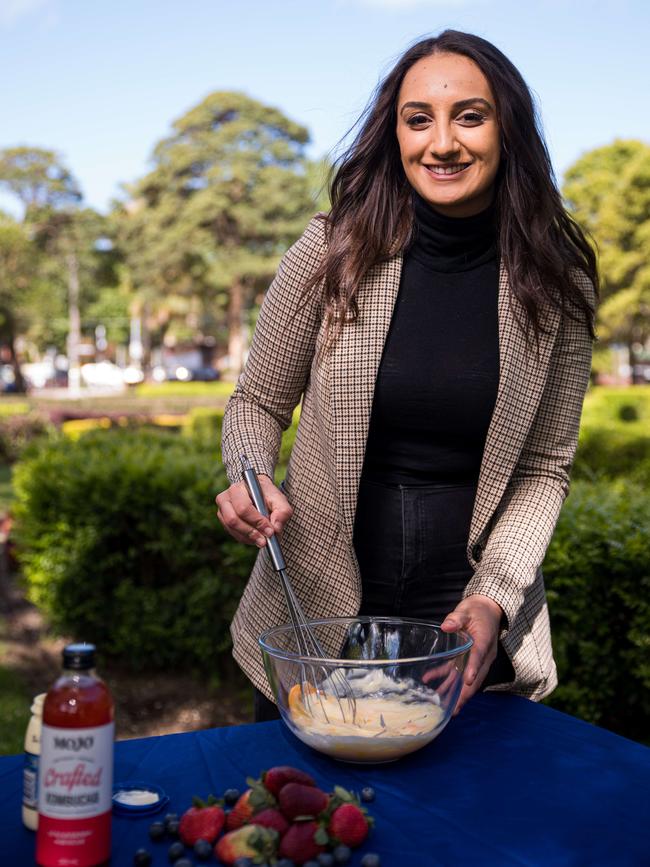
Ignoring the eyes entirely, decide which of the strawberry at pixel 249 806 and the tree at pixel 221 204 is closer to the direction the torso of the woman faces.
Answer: the strawberry

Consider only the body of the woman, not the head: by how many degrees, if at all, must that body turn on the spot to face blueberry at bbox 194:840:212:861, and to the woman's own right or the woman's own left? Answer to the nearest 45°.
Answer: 0° — they already face it

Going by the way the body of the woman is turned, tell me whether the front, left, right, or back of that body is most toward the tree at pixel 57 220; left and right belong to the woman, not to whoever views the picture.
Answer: back

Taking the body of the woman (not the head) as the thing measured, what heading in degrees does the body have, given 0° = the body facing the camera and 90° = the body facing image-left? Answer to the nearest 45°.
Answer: approximately 0°

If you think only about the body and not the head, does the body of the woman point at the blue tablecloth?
yes

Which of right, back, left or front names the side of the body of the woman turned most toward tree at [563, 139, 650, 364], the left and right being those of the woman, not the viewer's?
back

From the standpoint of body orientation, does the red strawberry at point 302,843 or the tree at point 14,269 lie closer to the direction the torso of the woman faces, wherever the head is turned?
the red strawberry

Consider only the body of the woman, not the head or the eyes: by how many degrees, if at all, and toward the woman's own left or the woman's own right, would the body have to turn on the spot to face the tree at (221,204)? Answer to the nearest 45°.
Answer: approximately 180°
